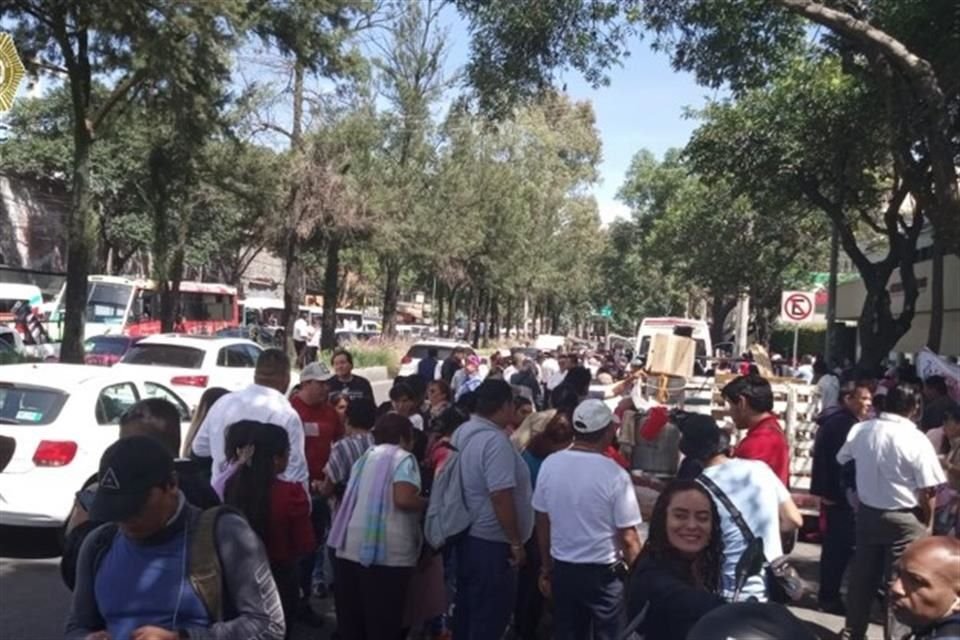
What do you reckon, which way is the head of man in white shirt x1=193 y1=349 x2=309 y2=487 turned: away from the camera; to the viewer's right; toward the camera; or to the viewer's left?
away from the camera

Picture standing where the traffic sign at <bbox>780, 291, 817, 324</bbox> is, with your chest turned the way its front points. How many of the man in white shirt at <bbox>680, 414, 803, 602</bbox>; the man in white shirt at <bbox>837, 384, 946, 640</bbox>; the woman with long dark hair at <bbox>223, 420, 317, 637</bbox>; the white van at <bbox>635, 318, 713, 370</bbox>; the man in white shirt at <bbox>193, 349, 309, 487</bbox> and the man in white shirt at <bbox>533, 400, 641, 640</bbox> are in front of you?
5

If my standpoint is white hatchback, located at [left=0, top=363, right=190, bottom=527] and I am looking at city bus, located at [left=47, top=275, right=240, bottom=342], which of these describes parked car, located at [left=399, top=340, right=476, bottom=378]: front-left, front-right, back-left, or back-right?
front-right

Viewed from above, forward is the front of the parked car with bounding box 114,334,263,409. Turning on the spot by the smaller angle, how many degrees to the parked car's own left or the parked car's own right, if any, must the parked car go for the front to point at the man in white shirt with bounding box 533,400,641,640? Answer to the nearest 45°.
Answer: approximately 135° to the parked car's own right

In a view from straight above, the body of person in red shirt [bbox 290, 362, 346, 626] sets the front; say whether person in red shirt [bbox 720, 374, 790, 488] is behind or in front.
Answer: in front

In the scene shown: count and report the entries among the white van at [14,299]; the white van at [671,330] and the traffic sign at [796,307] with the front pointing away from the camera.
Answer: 1

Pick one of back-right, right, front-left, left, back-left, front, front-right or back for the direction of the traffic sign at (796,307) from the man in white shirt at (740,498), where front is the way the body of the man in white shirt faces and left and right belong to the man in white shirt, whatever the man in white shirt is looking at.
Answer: front-right

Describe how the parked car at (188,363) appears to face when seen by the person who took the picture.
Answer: facing away from the viewer and to the right of the viewer

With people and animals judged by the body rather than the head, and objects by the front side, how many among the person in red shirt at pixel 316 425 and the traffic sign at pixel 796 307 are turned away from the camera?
0

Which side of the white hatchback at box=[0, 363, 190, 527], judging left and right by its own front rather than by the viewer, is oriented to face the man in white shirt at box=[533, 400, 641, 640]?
right

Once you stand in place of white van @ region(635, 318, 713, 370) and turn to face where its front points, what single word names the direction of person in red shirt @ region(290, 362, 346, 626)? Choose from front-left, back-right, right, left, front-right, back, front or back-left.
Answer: back

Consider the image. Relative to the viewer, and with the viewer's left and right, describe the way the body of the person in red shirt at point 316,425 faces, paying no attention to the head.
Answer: facing the viewer and to the right of the viewer

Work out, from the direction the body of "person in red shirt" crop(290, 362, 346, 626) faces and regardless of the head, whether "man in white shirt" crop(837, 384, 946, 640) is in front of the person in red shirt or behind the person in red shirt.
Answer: in front

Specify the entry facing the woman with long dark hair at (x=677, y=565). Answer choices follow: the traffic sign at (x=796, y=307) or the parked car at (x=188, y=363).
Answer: the traffic sign

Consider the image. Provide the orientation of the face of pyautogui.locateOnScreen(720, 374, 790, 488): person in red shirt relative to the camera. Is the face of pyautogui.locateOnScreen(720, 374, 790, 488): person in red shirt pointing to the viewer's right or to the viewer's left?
to the viewer's left

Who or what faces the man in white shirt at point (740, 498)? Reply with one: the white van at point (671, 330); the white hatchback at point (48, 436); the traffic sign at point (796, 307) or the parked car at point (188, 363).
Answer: the traffic sign

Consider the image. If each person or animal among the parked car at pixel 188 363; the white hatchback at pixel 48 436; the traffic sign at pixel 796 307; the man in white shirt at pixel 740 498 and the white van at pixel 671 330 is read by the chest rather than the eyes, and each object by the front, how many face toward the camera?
1

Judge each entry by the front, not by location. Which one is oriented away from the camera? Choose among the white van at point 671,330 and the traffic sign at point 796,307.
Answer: the white van
